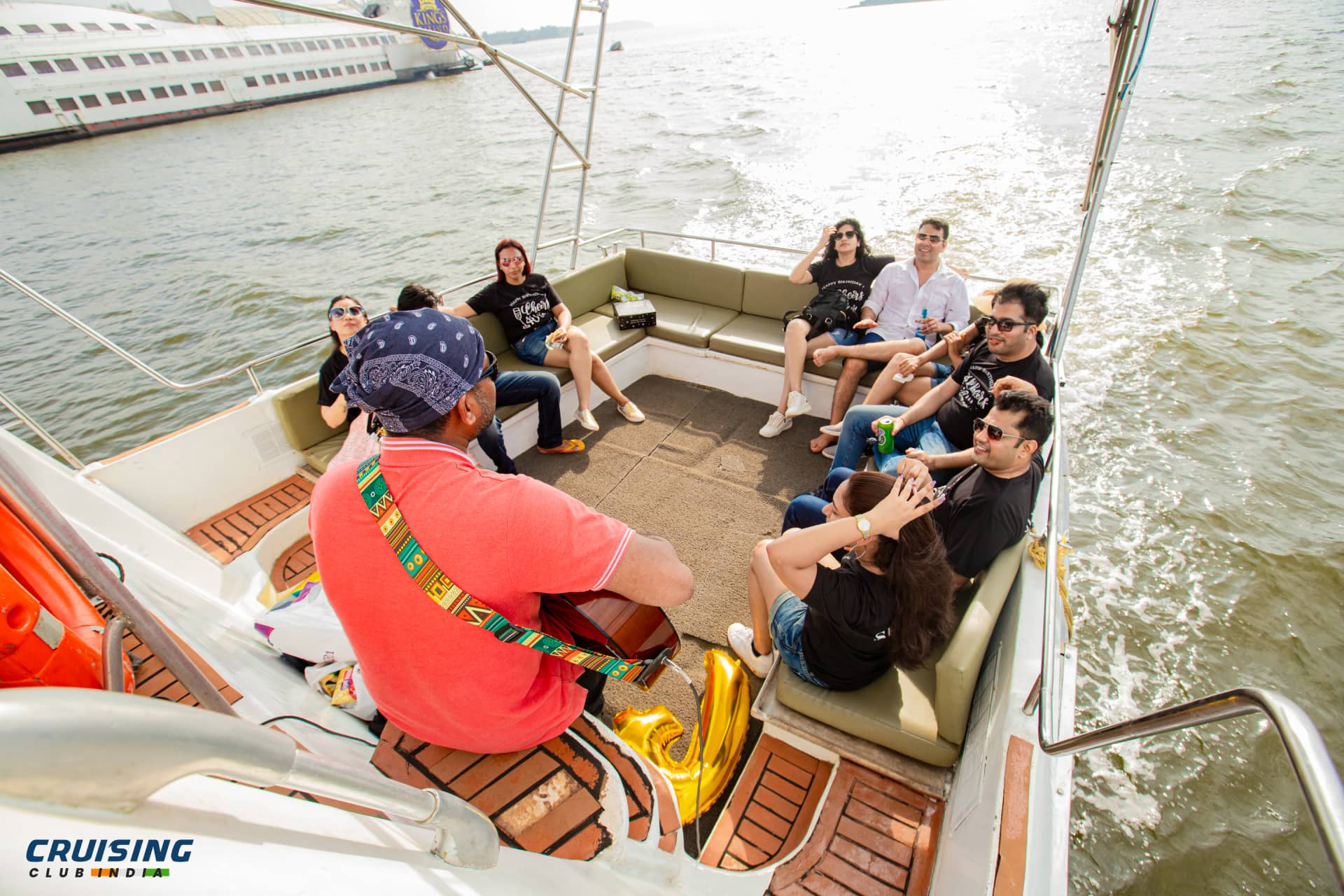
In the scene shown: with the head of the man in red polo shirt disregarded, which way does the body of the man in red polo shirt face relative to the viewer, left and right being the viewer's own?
facing away from the viewer and to the right of the viewer

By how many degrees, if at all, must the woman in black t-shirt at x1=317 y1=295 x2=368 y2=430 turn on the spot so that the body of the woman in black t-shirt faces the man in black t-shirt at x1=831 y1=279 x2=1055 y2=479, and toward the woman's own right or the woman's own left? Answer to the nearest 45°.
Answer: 0° — they already face them

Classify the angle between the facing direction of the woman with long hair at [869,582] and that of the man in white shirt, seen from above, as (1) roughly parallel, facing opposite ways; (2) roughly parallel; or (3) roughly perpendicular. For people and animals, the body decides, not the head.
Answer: roughly perpendicular

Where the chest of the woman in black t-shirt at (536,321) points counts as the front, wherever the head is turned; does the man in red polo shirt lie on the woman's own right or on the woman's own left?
on the woman's own right

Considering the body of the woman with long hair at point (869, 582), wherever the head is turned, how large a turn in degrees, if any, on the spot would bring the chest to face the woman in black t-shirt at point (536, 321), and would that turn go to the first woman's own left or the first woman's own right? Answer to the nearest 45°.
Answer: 0° — they already face them

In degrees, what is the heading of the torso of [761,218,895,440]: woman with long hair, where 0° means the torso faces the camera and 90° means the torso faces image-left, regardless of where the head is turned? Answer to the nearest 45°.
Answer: approximately 45°

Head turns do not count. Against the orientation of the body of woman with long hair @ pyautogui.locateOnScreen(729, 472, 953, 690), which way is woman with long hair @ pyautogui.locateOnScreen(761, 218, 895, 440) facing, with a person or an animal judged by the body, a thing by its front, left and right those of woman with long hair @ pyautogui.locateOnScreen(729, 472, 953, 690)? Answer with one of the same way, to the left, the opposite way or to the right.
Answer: to the left

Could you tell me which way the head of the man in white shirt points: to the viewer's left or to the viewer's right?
to the viewer's left

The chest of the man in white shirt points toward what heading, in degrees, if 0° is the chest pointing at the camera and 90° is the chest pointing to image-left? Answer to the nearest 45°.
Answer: approximately 45°

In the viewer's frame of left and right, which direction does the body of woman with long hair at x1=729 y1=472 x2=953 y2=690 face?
facing away from the viewer and to the left of the viewer

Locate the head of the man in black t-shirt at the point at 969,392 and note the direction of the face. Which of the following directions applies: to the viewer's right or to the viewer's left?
to the viewer's left
